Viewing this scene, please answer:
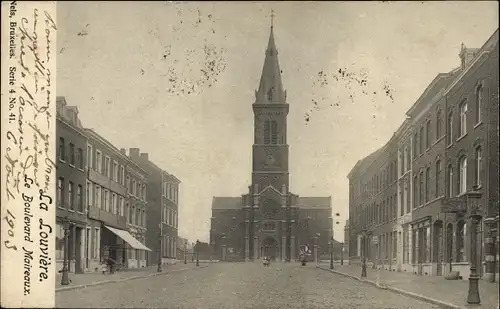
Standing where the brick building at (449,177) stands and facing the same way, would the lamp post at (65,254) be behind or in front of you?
in front

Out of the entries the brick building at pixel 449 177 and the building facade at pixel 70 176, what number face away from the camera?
0

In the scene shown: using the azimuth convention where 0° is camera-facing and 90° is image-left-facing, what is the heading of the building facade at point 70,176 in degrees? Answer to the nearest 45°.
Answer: approximately 315°

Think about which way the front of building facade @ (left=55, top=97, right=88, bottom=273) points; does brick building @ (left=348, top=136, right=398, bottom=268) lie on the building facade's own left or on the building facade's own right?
on the building facade's own left

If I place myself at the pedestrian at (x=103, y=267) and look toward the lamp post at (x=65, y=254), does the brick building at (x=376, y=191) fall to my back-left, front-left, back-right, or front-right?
back-left

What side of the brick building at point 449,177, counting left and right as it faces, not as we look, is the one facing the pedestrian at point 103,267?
front

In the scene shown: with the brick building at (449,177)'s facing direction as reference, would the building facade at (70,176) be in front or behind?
in front

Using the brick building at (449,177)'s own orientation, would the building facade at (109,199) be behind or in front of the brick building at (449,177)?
in front

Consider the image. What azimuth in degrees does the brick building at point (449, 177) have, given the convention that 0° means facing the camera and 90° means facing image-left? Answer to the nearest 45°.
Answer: approximately 45°
